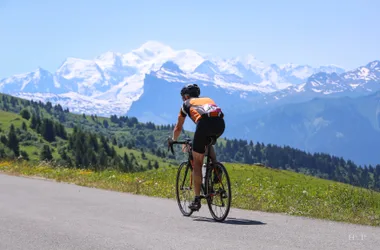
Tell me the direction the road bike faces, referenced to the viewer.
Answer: facing away from the viewer and to the left of the viewer

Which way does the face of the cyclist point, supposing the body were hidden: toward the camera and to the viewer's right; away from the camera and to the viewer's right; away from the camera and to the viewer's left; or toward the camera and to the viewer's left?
away from the camera and to the viewer's left

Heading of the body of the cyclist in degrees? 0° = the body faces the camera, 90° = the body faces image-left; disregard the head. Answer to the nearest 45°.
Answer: approximately 135°
